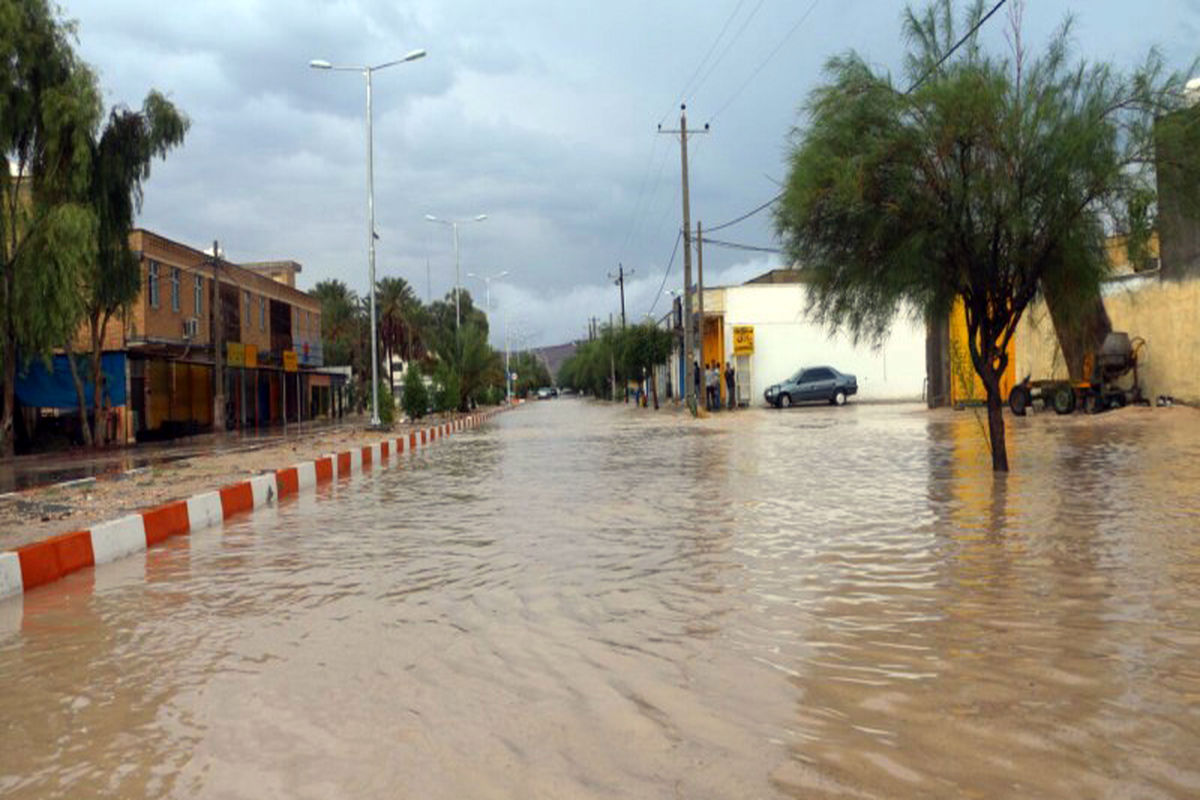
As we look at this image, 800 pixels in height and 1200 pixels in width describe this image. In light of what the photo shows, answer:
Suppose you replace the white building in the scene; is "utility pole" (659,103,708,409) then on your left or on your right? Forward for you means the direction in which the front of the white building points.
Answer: on your left

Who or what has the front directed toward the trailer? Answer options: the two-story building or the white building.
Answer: the two-story building

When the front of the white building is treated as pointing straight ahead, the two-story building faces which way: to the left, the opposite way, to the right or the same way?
the opposite way

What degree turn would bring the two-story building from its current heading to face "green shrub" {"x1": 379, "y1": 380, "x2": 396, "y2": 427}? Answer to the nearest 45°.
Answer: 0° — it already faces it

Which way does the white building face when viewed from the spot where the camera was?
facing to the left of the viewer

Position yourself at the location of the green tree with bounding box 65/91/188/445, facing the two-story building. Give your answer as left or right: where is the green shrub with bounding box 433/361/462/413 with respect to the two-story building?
right

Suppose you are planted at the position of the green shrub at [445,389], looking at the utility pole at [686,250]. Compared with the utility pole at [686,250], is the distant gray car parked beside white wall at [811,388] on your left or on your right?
left

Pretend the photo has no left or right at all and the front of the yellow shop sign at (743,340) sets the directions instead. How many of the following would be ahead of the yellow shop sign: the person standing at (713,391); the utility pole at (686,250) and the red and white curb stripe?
3

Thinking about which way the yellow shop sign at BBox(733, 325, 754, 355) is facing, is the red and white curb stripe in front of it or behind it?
in front

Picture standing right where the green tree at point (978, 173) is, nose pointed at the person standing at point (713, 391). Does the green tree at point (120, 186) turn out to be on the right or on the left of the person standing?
left

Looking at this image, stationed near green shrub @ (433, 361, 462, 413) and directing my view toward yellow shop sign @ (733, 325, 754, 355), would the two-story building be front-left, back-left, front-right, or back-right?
back-right

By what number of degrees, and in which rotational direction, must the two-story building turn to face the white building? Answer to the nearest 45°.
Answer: approximately 45° to its left
